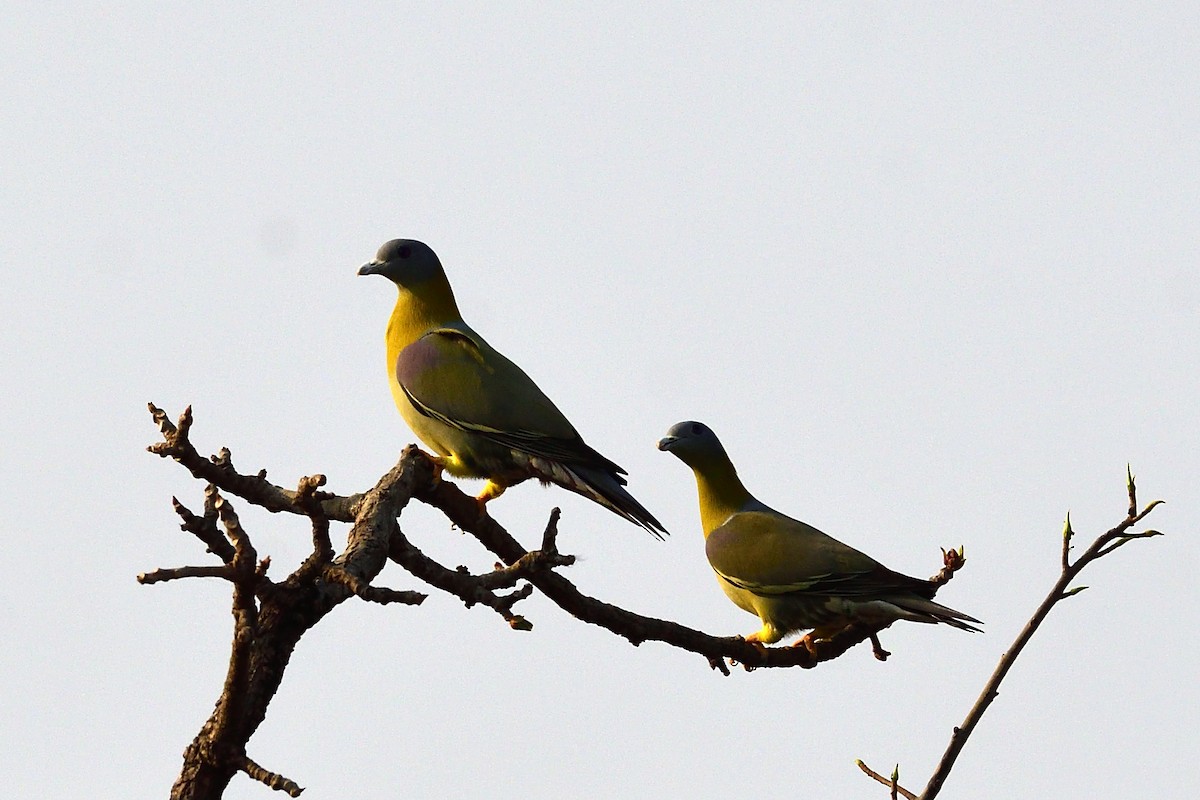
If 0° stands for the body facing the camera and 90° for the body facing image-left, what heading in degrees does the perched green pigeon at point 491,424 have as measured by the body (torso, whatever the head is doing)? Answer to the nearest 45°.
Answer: approximately 90°

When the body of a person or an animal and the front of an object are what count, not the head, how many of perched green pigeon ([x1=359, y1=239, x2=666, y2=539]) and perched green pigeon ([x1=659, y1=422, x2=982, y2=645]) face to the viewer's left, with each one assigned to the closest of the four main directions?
2

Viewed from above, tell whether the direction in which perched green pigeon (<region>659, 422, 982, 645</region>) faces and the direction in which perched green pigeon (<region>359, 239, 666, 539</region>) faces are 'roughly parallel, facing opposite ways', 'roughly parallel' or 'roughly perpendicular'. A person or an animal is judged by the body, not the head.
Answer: roughly parallel

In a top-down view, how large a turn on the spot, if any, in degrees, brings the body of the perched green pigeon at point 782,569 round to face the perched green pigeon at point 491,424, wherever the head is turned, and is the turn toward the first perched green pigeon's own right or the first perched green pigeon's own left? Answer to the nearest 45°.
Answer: approximately 45° to the first perched green pigeon's own left

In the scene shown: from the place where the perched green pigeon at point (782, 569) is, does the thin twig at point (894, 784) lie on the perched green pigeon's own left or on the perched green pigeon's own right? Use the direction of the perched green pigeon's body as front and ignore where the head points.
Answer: on the perched green pigeon's own left

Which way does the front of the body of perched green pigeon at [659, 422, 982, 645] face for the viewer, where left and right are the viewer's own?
facing to the left of the viewer

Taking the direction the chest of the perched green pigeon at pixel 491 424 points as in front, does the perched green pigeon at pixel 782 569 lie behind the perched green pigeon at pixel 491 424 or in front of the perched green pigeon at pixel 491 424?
behind

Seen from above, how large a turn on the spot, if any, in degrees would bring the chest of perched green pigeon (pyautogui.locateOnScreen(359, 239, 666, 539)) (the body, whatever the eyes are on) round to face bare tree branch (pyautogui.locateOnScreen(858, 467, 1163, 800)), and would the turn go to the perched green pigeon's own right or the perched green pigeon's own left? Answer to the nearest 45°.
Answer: approximately 135° to the perched green pigeon's own left
